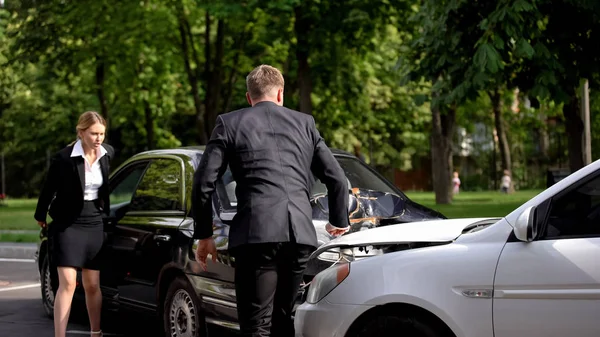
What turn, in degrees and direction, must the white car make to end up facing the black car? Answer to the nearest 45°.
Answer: approximately 45° to its right

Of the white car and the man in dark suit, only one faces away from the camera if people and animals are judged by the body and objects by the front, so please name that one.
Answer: the man in dark suit

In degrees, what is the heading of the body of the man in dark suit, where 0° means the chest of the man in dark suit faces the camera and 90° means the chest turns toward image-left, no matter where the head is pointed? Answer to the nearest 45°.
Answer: approximately 180°

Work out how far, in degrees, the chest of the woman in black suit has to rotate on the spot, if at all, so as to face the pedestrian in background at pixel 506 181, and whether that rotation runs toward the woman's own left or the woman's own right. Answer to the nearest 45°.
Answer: approximately 90° to the woman's own left

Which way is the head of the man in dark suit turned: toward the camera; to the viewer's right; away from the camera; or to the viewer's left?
away from the camera

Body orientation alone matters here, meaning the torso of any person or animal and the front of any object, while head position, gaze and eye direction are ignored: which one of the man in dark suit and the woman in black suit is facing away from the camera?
the man in dark suit

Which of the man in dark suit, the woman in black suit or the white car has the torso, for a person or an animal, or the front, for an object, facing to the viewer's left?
the white car

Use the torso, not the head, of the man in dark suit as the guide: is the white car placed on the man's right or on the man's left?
on the man's right
